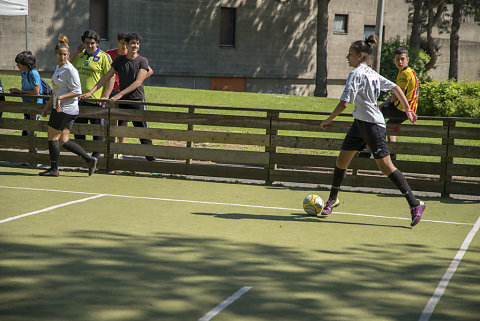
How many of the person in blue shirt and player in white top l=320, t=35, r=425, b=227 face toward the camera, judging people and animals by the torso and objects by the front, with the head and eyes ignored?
0

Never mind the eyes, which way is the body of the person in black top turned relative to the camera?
toward the camera

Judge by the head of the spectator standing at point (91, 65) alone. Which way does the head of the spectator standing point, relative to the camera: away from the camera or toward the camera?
toward the camera

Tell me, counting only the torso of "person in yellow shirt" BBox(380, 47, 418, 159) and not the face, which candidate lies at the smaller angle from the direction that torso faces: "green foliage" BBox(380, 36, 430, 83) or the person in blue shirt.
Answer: the person in blue shirt

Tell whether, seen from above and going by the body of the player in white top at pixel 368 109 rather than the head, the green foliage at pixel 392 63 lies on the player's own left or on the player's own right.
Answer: on the player's own right

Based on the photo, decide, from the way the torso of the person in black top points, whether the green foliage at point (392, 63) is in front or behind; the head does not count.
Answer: behind

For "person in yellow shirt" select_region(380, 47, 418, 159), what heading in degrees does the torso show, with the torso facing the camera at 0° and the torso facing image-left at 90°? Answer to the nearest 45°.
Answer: approximately 45°

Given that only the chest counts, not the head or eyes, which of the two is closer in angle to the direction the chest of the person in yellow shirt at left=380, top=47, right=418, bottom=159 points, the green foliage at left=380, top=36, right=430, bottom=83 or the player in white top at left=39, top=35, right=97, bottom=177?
the player in white top

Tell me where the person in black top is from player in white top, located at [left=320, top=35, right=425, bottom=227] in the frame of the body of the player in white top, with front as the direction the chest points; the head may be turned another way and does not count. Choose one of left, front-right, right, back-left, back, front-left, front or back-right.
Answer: front

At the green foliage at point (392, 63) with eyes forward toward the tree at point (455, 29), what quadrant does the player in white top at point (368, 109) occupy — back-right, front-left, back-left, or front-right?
back-right
